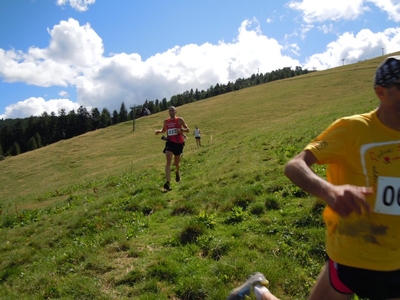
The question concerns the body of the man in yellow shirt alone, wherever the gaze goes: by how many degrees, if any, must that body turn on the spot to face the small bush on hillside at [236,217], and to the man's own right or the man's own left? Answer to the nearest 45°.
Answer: approximately 180°

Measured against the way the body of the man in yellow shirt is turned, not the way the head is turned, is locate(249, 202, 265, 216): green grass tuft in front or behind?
behind

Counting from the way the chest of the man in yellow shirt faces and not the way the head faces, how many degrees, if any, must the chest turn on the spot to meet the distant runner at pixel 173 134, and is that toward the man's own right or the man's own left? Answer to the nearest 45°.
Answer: approximately 180°
